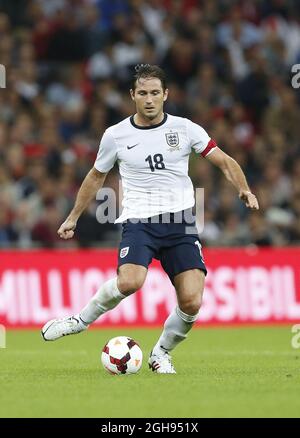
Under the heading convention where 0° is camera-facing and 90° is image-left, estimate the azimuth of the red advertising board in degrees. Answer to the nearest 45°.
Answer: approximately 0°
